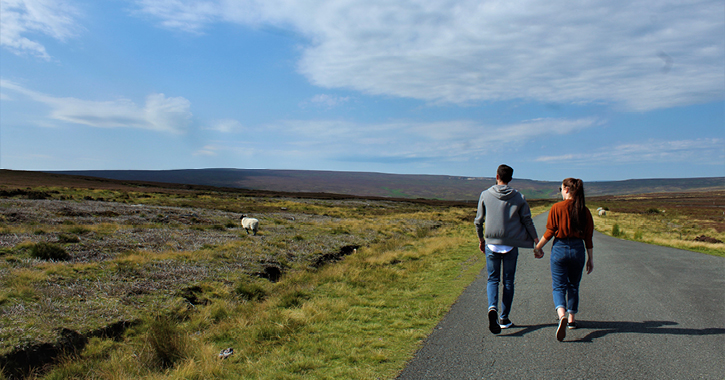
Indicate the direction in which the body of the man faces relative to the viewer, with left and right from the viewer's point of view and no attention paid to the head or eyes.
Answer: facing away from the viewer

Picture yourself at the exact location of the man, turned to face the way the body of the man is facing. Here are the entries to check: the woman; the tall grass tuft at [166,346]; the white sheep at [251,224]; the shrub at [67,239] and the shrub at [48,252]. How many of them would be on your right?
1

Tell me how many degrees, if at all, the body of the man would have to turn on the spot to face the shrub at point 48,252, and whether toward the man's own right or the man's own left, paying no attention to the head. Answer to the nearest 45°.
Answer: approximately 90° to the man's own left

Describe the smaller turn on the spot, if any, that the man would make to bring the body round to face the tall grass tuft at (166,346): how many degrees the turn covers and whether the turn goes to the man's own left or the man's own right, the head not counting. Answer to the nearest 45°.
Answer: approximately 90° to the man's own left

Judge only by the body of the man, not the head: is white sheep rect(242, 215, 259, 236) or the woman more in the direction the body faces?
the white sheep

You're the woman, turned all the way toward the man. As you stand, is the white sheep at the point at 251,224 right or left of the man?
right

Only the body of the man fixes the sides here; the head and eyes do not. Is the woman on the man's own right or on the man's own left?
on the man's own right

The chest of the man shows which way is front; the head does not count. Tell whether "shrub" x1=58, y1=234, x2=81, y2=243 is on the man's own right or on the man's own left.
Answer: on the man's own left

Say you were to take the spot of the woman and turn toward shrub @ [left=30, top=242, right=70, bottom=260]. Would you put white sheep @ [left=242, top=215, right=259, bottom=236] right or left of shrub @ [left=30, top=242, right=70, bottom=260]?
right

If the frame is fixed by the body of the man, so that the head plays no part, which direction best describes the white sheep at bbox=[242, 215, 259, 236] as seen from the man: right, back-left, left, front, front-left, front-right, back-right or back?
front-left
